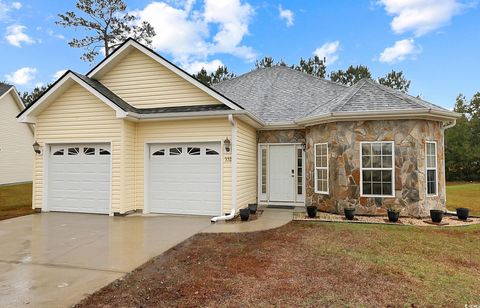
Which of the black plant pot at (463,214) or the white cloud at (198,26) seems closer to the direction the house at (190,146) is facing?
the black plant pot

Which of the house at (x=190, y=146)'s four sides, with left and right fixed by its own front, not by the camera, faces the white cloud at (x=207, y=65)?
back

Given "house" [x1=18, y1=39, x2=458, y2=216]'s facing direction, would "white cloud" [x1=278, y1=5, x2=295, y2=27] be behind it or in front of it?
behind

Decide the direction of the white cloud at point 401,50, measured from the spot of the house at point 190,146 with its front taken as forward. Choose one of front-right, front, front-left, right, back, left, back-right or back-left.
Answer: back-left

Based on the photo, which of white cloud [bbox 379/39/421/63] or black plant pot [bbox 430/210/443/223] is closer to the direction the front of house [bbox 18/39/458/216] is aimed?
the black plant pot

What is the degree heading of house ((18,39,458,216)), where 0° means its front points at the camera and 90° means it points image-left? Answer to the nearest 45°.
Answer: approximately 0°

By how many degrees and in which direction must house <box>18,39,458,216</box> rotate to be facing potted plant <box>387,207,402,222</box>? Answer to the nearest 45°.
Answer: approximately 90° to its left

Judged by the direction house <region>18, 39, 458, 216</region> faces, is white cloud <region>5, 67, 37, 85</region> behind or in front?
behind

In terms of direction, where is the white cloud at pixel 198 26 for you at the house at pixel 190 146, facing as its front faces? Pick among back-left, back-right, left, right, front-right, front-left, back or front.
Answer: back

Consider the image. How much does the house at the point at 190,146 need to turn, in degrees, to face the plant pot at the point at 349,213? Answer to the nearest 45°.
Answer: approximately 90° to its left
